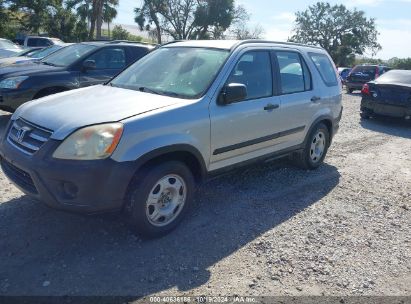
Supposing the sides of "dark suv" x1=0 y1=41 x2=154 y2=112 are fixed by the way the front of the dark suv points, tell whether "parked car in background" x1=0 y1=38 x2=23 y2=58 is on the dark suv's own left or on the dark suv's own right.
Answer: on the dark suv's own right

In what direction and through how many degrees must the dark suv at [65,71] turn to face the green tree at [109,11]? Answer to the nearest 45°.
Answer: approximately 135° to its right

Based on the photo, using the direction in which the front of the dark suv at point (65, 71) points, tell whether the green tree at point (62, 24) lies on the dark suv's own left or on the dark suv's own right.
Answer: on the dark suv's own right

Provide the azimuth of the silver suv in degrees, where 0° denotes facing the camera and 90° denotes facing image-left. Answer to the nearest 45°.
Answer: approximately 45°

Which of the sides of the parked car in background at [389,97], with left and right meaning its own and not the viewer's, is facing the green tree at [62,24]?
left

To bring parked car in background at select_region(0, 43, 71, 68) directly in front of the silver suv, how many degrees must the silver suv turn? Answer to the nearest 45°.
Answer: approximately 90° to its right

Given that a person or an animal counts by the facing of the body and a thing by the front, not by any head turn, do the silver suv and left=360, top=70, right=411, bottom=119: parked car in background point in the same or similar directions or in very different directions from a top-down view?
very different directions

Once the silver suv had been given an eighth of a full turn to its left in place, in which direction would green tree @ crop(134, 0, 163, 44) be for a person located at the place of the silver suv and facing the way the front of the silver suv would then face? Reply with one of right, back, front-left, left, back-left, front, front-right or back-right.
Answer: back

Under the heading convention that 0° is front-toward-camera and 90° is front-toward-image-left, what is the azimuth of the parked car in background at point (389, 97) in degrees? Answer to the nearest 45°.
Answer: approximately 225°

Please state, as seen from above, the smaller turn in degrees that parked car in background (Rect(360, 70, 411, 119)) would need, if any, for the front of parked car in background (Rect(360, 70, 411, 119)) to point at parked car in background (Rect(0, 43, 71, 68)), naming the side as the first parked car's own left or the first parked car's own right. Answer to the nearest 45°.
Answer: approximately 135° to the first parked car's own left

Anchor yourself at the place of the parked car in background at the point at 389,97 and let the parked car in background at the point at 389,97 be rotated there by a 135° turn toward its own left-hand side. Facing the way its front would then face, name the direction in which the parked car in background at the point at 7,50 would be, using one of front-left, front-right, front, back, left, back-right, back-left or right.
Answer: front

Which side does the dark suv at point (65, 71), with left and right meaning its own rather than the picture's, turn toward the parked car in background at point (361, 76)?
back
